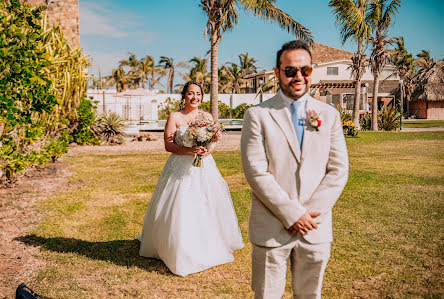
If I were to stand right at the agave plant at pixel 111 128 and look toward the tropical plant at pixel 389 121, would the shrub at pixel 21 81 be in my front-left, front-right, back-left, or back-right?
back-right

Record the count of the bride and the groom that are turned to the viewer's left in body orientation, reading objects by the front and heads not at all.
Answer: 0

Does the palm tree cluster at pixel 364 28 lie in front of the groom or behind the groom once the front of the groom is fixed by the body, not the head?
behind

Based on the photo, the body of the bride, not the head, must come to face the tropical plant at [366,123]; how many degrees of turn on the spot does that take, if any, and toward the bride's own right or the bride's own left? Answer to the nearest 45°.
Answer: approximately 90° to the bride's own left

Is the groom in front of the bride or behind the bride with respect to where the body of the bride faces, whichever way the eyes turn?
in front

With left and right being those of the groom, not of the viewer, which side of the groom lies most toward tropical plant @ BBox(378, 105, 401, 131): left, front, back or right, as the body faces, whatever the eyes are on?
back

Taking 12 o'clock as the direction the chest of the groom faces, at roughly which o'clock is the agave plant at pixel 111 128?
The agave plant is roughly at 5 o'clock from the groom.

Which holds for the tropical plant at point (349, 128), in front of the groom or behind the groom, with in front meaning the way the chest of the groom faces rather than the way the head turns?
behind

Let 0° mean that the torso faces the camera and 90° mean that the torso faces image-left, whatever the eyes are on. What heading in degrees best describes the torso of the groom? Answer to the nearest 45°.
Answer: approximately 0°

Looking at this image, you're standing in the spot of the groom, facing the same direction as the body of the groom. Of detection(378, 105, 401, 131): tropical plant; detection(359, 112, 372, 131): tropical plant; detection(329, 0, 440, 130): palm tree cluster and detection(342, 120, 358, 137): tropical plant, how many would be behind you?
4

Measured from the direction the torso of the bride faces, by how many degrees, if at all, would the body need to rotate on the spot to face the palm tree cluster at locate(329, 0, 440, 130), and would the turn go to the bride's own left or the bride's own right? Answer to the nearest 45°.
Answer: approximately 90° to the bride's own left

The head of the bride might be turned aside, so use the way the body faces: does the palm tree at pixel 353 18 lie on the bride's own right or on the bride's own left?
on the bride's own left

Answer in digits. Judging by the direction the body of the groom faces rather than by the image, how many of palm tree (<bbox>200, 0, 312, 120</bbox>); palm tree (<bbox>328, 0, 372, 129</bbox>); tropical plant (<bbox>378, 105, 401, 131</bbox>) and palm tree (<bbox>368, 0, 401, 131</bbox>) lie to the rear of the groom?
4

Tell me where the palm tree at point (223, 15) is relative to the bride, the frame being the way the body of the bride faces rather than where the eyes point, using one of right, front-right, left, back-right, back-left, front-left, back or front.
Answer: back-left
